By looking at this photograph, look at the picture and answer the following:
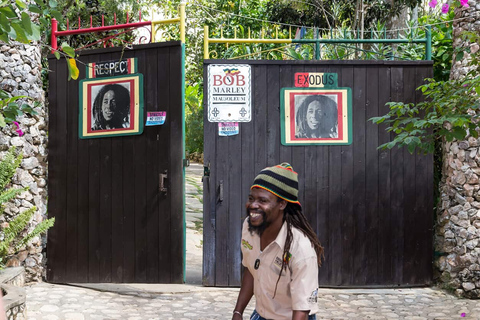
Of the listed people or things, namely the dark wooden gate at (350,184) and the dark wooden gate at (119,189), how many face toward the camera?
2

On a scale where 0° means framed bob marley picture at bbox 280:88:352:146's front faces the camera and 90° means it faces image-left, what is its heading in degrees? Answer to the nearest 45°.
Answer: approximately 0°

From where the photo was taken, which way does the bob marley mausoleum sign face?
toward the camera

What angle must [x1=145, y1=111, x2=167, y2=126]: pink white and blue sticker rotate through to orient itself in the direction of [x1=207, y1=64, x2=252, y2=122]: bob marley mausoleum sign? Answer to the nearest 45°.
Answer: approximately 90° to its left

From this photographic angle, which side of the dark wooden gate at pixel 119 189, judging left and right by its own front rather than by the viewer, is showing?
front

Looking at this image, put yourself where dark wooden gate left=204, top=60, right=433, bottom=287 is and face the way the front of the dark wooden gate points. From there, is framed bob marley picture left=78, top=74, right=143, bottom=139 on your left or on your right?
on your right

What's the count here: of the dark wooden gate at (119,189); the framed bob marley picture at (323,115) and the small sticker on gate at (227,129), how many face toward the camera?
3

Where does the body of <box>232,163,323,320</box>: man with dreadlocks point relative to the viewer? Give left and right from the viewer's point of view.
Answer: facing the viewer and to the left of the viewer

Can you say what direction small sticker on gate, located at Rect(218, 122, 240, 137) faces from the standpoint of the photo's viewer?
facing the viewer

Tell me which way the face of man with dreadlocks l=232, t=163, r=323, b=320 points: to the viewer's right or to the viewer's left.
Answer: to the viewer's left

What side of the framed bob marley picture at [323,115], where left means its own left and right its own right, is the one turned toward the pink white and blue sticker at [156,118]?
right

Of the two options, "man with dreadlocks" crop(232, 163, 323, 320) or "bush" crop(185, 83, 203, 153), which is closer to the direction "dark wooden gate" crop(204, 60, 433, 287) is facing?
the man with dreadlocks

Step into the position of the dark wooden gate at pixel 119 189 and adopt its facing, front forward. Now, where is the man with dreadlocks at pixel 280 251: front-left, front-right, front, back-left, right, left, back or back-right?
front

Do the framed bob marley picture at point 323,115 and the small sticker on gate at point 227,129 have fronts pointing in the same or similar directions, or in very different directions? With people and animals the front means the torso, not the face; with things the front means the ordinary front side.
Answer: same or similar directions

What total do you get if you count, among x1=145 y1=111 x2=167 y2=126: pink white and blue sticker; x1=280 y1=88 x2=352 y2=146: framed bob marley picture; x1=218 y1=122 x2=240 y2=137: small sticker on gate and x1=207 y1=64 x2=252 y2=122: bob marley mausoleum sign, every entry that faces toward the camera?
4

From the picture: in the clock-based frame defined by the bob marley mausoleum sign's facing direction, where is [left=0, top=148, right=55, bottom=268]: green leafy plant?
The green leafy plant is roughly at 3 o'clock from the bob marley mausoleum sign.

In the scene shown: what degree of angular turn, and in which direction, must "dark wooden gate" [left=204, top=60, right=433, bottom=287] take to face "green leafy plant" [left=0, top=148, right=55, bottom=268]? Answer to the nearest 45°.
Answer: approximately 90° to its right
